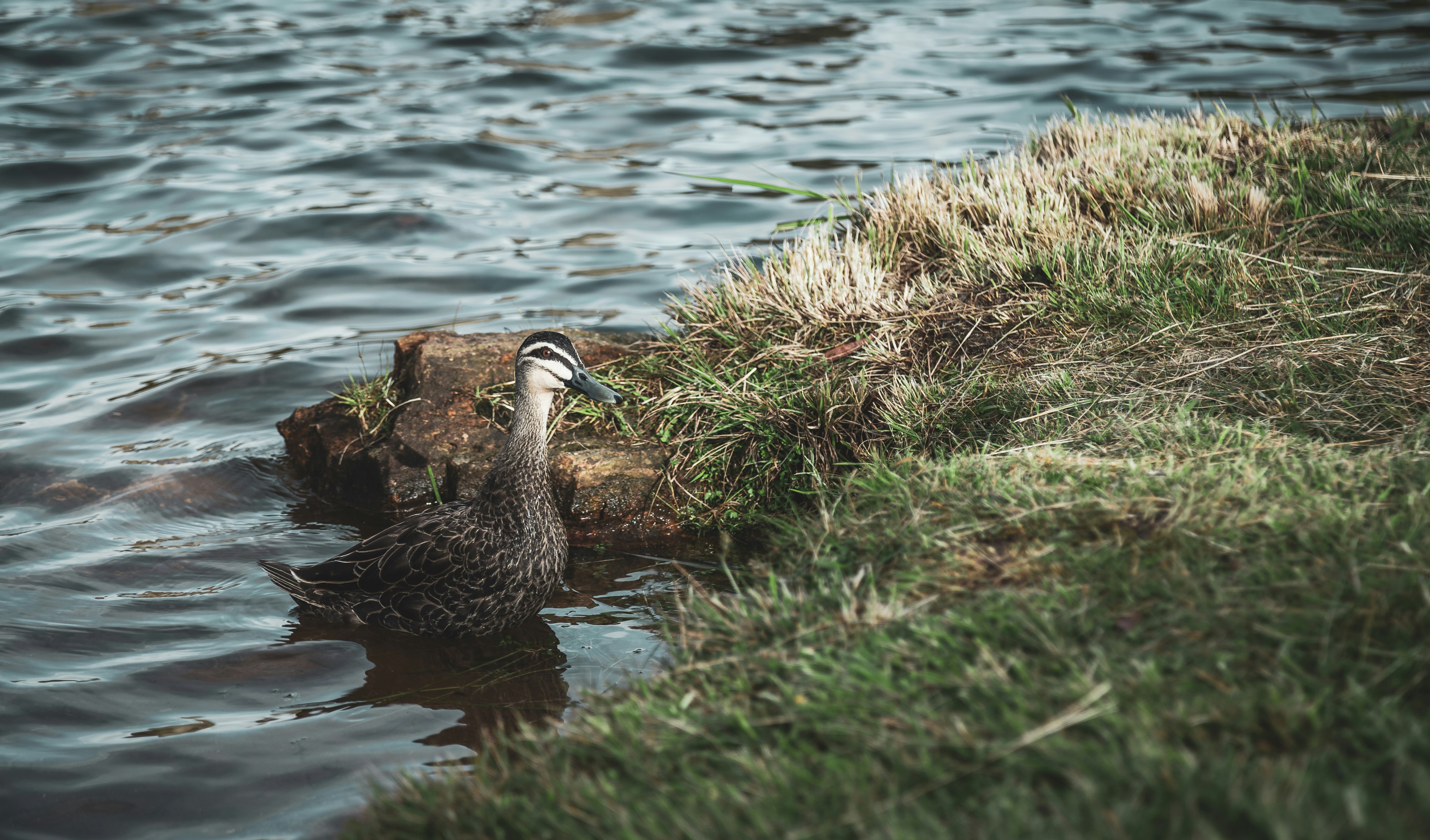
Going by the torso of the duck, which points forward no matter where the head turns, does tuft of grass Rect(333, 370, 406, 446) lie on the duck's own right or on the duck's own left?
on the duck's own left

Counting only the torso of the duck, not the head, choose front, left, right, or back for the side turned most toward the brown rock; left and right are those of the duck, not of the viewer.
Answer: left

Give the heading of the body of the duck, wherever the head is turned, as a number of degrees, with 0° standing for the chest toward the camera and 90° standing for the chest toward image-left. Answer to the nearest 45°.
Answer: approximately 270°
